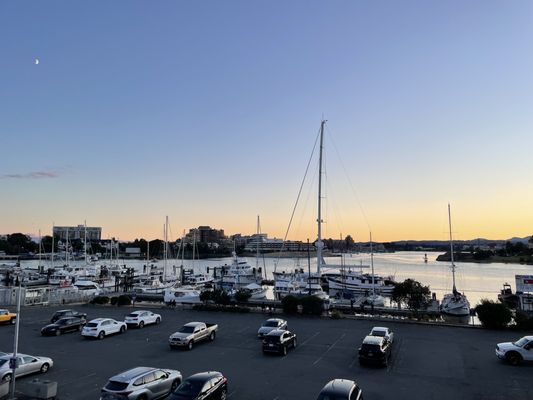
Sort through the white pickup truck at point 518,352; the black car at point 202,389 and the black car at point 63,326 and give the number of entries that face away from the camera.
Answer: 0

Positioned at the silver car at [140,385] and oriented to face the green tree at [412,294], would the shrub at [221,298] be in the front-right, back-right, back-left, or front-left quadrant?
front-left

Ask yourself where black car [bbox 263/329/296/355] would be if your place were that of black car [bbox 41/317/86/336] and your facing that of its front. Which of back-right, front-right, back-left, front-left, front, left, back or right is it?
left

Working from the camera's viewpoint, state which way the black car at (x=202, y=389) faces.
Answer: facing the viewer and to the left of the viewer

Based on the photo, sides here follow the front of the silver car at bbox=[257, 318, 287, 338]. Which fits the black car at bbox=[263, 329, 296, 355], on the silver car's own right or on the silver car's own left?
on the silver car's own left

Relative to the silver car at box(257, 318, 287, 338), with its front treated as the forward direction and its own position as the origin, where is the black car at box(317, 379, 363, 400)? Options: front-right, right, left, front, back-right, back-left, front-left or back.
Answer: front-left
